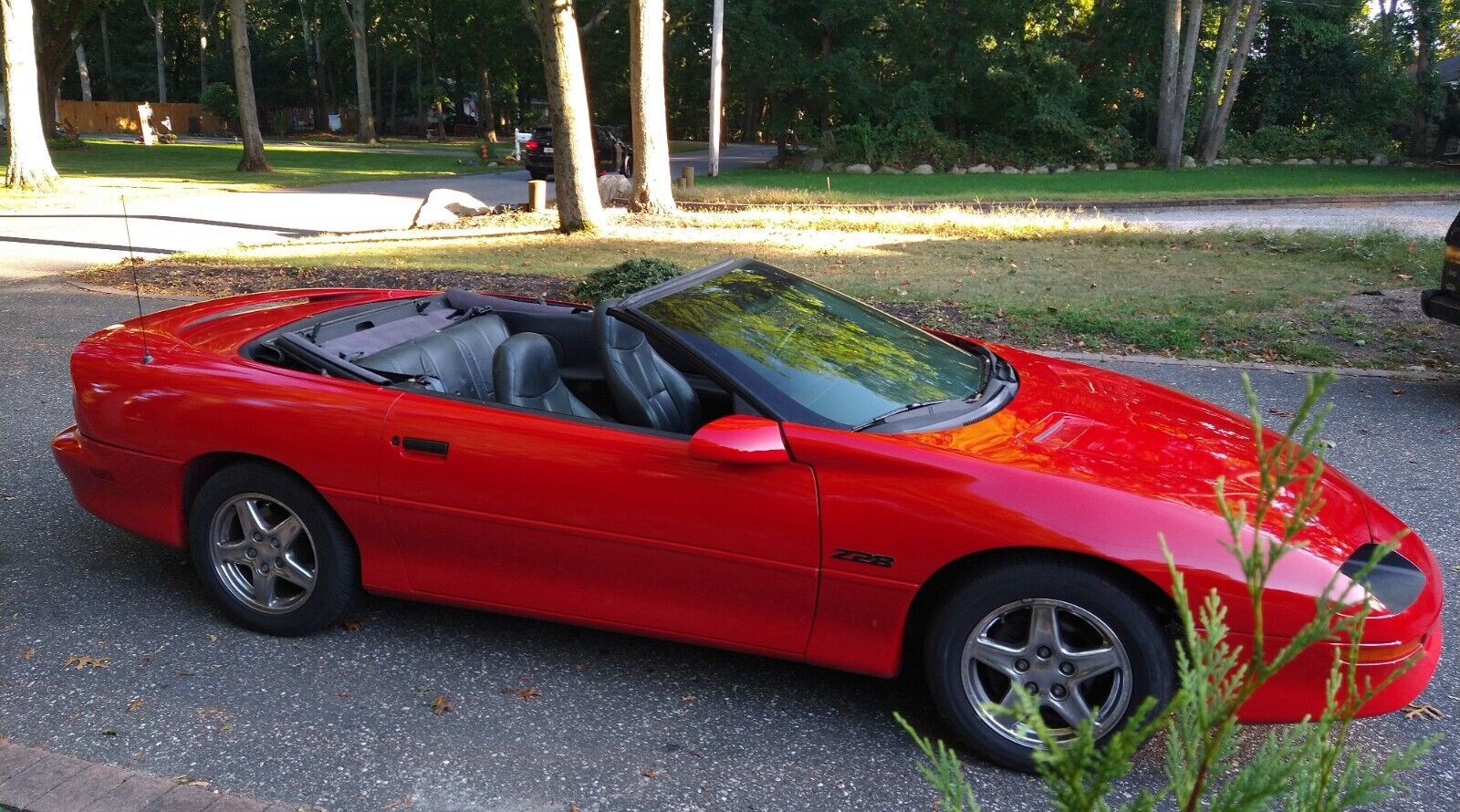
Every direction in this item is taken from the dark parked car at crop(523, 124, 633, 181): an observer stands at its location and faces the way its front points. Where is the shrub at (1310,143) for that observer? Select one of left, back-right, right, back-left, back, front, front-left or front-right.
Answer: front-right

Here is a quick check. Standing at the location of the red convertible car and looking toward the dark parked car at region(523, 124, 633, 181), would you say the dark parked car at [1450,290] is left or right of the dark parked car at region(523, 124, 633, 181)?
right

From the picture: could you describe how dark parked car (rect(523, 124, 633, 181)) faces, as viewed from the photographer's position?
facing away from the viewer and to the right of the viewer

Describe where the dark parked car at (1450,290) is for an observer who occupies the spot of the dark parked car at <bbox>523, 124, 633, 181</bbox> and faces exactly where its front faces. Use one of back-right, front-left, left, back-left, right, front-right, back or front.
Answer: back-right

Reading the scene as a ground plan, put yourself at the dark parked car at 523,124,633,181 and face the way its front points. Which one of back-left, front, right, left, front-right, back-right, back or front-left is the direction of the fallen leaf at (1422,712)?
back-right

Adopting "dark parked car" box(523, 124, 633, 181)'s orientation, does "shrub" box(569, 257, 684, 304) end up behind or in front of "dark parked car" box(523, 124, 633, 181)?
behind

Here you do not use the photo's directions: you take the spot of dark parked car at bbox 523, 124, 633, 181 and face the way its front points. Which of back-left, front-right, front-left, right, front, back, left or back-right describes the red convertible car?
back-right

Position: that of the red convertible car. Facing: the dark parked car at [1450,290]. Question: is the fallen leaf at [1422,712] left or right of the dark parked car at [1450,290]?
right

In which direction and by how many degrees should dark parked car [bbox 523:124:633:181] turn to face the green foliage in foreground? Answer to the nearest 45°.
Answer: approximately 135° to its right

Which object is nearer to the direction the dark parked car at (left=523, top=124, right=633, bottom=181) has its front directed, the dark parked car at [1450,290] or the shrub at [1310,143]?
the shrub
